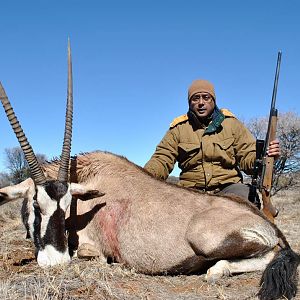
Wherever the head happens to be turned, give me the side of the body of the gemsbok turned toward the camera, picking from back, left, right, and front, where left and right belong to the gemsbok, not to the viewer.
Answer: left

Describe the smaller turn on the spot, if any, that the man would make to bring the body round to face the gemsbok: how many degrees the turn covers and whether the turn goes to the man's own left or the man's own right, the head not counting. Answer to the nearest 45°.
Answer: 0° — they already face it

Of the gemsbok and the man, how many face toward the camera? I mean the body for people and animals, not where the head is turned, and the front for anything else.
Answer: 1

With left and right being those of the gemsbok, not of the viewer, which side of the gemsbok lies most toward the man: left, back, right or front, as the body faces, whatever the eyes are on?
right

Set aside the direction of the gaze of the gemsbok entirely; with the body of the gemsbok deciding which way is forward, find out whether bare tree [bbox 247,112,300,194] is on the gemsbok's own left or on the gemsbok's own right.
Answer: on the gemsbok's own right

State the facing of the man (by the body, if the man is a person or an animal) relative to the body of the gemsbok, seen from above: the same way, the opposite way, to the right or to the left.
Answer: to the left

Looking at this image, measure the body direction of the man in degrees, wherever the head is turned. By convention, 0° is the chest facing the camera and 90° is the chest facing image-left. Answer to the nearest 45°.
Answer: approximately 0°
